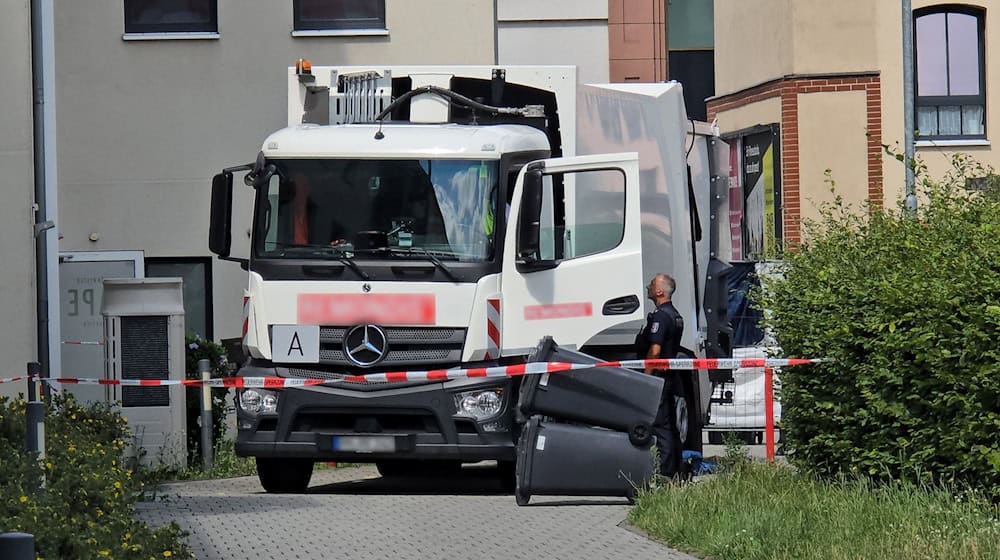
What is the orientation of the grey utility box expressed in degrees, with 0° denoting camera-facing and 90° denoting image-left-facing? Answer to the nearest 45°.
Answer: approximately 0°

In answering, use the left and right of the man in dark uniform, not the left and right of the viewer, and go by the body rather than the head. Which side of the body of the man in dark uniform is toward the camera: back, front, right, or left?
left

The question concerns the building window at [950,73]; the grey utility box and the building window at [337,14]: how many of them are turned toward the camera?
3

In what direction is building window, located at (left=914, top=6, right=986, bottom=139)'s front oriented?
toward the camera

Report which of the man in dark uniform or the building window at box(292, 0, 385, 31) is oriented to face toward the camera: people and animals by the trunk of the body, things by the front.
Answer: the building window

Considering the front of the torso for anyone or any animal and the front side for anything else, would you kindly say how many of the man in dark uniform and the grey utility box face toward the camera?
1

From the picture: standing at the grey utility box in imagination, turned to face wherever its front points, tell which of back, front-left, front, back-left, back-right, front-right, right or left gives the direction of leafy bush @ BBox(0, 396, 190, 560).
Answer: front

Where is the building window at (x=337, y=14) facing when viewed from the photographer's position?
facing the viewer

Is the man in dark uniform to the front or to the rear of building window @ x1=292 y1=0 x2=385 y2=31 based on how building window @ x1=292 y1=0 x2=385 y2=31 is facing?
to the front
